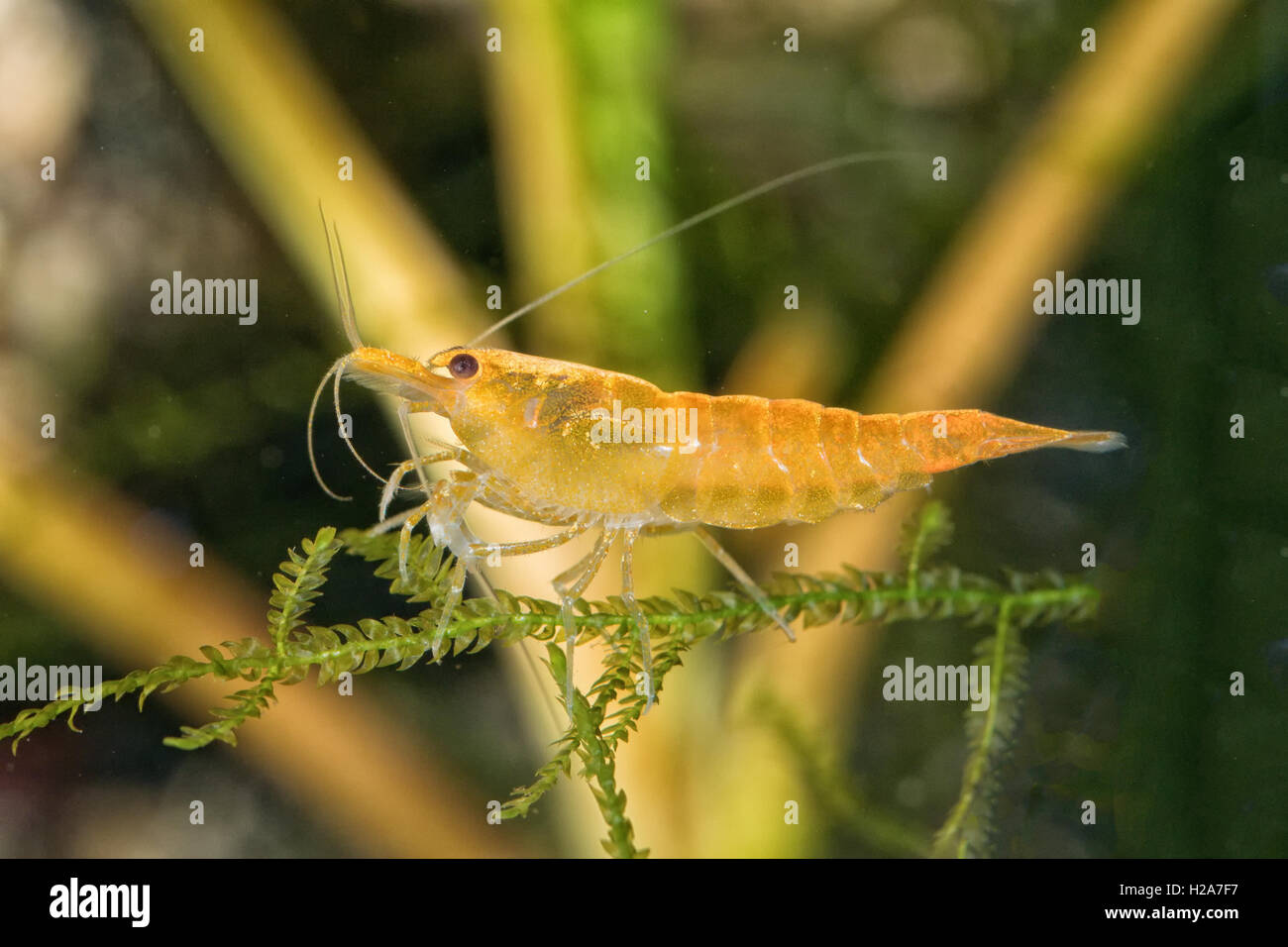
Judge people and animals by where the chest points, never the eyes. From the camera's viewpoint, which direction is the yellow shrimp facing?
to the viewer's left
